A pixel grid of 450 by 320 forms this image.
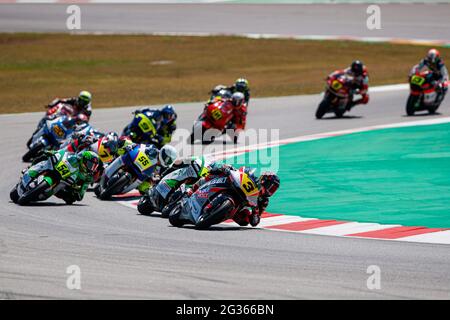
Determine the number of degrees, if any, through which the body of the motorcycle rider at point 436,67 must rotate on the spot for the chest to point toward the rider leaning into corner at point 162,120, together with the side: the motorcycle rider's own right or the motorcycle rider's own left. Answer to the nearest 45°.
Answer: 0° — they already face them

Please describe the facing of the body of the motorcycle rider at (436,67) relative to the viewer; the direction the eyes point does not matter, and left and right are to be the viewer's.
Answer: facing the viewer and to the left of the viewer

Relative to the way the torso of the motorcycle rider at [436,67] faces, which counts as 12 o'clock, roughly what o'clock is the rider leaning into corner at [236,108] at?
The rider leaning into corner is roughly at 12 o'clock from the motorcycle rider.

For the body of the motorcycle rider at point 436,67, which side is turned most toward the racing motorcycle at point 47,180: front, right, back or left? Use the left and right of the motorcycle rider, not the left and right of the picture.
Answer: front

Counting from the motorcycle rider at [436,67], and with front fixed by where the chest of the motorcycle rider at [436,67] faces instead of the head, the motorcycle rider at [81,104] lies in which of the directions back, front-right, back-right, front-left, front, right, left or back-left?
front

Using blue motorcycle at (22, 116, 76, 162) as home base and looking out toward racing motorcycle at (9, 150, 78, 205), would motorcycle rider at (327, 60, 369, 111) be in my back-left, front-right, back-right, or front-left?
back-left

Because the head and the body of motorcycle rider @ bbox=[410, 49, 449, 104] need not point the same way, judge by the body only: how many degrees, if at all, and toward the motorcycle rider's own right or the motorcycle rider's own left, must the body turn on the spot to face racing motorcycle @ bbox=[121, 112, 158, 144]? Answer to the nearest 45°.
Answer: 0° — they already face it

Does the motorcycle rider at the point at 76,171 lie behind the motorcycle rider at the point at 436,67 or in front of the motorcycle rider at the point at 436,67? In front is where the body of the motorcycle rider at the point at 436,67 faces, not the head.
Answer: in front

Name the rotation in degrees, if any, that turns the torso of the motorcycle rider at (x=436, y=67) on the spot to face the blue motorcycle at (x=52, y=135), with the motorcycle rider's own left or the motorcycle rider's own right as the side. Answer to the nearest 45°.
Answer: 0° — they already face it

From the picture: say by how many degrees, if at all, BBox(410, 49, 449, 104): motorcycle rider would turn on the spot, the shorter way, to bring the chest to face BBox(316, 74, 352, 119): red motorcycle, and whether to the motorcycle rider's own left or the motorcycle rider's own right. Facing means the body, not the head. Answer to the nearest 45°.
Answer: approximately 45° to the motorcycle rider's own right

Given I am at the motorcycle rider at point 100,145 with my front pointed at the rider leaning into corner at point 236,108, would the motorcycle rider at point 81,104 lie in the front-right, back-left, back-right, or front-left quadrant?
front-left

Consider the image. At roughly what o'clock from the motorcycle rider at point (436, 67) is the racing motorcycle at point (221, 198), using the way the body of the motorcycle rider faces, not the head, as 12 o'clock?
The racing motorcycle is roughly at 11 o'clock from the motorcycle rider.

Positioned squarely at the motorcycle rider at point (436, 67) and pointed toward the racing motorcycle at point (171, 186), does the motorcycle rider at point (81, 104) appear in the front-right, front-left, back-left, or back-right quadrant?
front-right

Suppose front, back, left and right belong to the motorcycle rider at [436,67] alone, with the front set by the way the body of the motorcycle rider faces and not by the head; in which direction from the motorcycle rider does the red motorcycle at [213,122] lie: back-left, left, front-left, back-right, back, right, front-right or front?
front
